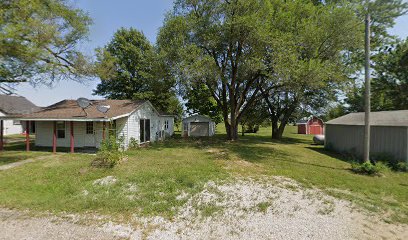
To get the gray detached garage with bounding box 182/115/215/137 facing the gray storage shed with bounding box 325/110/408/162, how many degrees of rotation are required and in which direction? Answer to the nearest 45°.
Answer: approximately 45° to its left

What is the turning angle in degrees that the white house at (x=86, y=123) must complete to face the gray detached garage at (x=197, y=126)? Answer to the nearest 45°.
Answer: approximately 180°

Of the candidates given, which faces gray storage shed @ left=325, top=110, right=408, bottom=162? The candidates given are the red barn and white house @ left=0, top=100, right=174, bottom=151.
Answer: the red barn

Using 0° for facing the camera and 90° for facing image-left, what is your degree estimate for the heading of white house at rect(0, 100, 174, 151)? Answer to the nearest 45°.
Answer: approximately 45°

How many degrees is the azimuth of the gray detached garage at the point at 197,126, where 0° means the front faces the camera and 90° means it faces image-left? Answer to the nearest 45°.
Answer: approximately 0°

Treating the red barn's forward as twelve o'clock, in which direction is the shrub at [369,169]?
The shrub is roughly at 12 o'clock from the red barn.

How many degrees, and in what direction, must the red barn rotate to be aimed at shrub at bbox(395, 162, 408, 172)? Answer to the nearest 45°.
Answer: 0° — it already faces it

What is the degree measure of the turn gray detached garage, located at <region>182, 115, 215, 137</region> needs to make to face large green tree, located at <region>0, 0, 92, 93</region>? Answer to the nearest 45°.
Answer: approximately 45° to its right

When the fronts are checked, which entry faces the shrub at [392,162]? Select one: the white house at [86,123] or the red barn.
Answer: the red barn

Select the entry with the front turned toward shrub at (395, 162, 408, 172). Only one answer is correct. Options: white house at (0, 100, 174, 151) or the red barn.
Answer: the red barn
